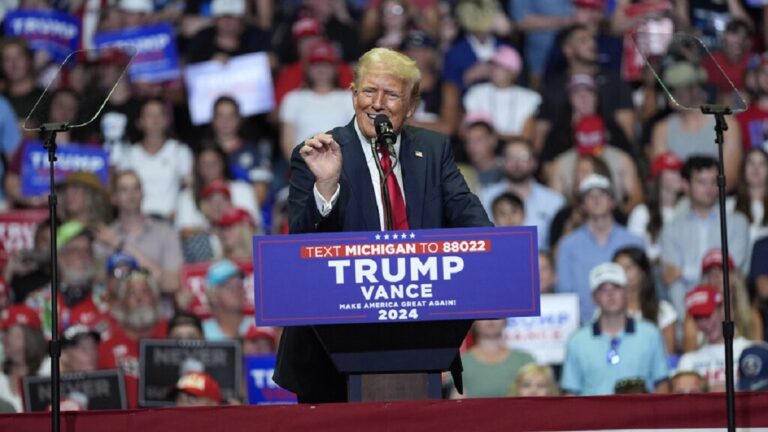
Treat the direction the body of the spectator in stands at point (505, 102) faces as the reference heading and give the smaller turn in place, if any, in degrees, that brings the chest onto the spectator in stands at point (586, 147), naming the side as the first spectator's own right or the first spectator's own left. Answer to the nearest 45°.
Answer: approximately 45° to the first spectator's own left

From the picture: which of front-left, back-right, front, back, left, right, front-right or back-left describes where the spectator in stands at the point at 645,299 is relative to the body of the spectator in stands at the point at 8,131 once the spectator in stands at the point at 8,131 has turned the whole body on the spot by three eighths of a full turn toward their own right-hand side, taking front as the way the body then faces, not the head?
back

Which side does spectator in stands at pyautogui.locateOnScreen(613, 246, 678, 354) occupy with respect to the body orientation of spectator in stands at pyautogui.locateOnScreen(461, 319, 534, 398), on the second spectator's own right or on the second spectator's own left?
on the second spectator's own left

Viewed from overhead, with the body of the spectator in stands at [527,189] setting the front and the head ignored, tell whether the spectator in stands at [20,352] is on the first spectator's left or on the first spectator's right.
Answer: on the first spectator's right

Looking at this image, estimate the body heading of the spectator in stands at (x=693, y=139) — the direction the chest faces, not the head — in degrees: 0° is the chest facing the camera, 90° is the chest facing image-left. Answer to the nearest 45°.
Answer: approximately 0°

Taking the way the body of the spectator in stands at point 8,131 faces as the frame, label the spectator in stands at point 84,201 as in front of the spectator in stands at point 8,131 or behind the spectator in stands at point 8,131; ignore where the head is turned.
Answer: in front

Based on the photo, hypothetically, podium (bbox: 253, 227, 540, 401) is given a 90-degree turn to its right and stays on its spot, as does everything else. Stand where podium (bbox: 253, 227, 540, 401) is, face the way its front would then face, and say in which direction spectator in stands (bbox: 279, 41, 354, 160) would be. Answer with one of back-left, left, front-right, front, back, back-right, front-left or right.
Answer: right

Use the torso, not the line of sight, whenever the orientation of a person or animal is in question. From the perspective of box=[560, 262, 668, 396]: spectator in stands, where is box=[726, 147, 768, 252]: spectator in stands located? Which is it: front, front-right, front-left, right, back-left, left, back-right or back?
back-left

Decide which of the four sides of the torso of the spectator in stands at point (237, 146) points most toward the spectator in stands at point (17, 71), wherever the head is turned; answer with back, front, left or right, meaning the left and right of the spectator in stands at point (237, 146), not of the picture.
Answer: right

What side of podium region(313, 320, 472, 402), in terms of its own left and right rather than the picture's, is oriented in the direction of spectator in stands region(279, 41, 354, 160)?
back
